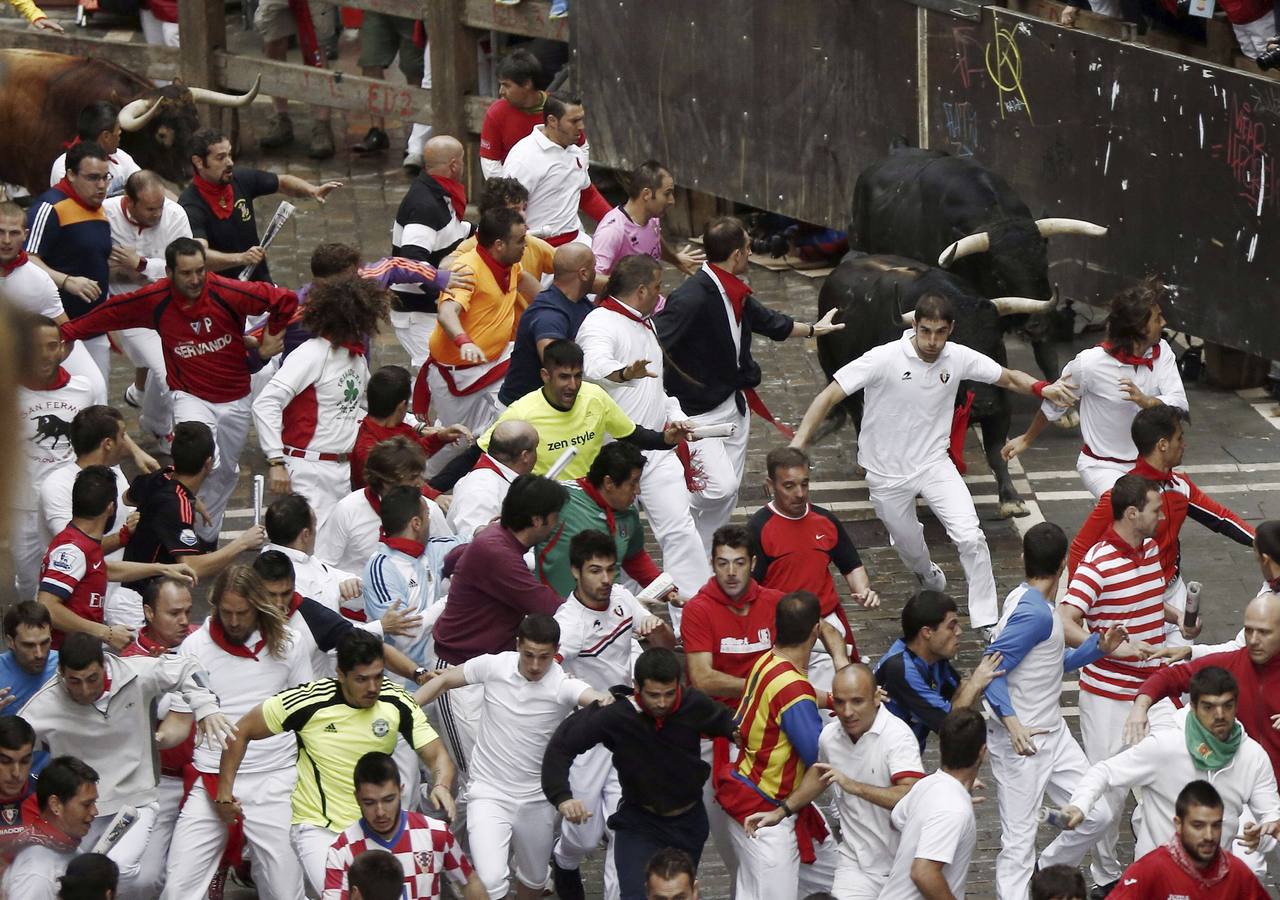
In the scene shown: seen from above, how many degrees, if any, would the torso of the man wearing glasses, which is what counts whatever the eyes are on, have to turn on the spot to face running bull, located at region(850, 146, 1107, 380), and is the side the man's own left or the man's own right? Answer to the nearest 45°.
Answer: approximately 45° to the man's own left

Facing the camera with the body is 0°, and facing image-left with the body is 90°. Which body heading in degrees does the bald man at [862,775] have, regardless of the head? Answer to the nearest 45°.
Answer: approximately 45°

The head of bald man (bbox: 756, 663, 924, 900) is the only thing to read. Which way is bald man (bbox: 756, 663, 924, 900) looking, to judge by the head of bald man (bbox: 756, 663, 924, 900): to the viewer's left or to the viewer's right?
to the viewer's left

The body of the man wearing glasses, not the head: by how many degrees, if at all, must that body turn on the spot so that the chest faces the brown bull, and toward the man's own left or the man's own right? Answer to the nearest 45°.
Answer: approximately 135° to the man's own left

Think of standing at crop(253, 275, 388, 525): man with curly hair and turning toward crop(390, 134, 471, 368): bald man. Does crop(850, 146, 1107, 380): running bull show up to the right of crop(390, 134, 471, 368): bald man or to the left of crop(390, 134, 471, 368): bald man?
right

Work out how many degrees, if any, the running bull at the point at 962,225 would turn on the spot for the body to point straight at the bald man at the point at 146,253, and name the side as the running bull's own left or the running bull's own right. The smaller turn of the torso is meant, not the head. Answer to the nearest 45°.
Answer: approximately 90° to the running bull's own right

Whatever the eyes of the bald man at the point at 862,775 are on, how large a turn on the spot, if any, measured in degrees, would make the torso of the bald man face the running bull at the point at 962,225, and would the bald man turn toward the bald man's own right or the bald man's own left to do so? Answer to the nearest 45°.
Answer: approximately 135° to the bald man's own right

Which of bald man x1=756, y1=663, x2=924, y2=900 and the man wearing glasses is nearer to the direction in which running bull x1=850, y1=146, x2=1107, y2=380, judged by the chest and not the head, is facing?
the bald man
